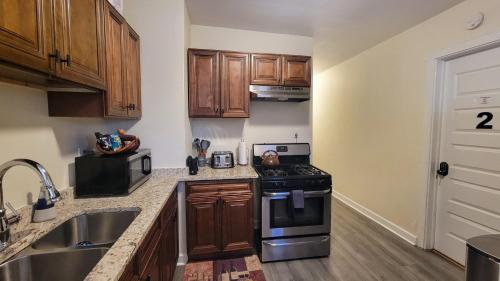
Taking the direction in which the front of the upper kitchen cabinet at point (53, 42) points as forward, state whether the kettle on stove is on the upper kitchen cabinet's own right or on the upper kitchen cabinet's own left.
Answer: on the upper kitchen cabinet's own left

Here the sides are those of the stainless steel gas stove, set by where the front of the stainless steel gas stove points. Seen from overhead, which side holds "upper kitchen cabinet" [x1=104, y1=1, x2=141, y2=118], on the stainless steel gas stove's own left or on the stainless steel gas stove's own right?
on the stainless steel gas stove's own right

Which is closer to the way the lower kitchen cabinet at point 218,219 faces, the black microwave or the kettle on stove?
the black microwave

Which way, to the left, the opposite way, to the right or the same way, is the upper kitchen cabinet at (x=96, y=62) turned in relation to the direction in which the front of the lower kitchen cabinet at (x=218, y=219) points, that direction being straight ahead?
to the left

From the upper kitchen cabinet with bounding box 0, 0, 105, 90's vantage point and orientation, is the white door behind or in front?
in front

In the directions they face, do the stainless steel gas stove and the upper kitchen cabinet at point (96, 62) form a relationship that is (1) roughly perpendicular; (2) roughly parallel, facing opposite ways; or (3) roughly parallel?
roughly perpendicular

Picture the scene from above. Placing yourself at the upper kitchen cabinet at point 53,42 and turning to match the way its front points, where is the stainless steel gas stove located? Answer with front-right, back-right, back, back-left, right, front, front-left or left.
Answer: front-left

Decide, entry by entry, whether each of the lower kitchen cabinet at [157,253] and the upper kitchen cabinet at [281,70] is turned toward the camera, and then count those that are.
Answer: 1

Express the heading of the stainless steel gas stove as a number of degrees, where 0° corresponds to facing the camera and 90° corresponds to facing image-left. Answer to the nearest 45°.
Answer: approximately 0°

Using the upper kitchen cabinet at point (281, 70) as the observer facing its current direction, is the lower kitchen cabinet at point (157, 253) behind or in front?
in front
